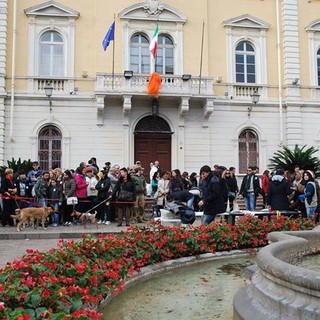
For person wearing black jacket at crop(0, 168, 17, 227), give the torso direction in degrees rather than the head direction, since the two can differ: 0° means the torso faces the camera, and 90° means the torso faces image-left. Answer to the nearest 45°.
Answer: approximately 315°

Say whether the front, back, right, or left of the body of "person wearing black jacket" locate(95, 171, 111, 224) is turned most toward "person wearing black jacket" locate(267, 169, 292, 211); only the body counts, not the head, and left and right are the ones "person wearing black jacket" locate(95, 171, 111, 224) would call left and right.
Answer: left

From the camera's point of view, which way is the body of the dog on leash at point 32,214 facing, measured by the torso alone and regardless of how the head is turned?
to the viewer's right

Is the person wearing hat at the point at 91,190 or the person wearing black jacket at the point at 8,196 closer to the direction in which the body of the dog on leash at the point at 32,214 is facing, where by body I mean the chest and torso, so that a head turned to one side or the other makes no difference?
the person wearing hat

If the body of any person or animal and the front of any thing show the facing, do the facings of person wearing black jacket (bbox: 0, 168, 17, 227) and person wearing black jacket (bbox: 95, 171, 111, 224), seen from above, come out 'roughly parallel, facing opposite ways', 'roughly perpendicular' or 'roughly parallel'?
roughly perpendicular
